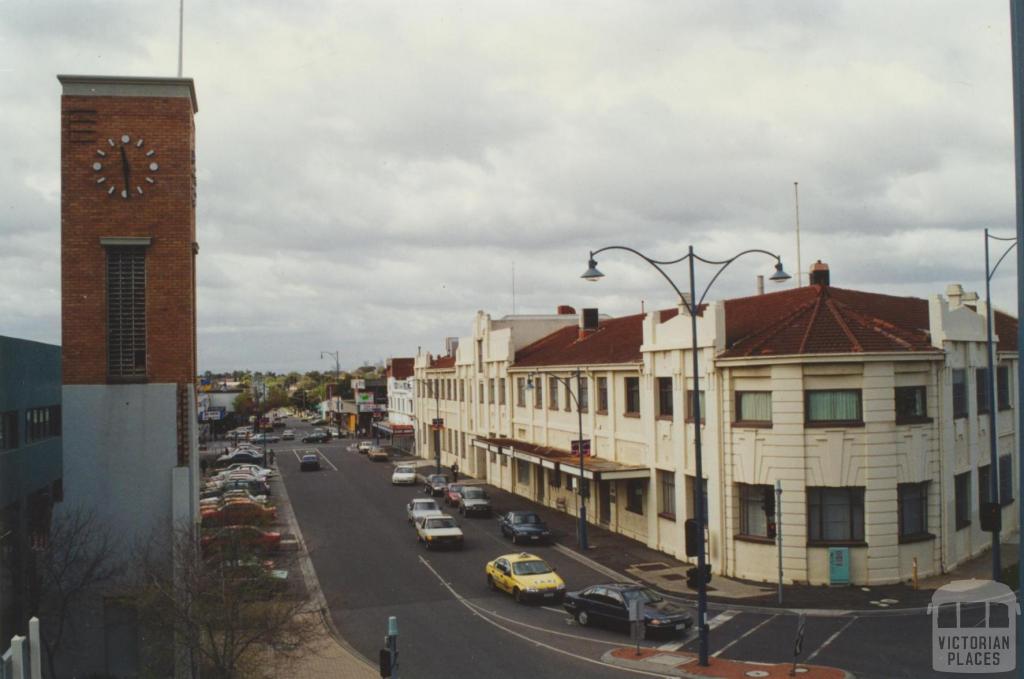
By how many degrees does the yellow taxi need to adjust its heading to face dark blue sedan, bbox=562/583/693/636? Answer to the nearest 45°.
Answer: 0° — it already faces it

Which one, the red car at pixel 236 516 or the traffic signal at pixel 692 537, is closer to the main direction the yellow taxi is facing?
the traffic signal

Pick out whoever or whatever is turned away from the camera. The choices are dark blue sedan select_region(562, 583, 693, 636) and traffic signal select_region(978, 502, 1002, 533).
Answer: the traffic signal

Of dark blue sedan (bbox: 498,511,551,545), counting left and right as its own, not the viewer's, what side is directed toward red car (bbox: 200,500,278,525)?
right

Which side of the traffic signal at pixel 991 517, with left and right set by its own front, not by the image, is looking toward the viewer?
back

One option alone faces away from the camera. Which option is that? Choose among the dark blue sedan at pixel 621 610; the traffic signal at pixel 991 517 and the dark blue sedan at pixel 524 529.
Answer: the traffic signal

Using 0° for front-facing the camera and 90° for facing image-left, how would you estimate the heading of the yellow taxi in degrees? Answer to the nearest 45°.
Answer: approximately 315°

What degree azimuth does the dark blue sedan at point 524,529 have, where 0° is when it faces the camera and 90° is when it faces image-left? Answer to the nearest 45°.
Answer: approximately 315°

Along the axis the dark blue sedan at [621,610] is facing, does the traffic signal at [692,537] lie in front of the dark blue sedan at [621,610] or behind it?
in front

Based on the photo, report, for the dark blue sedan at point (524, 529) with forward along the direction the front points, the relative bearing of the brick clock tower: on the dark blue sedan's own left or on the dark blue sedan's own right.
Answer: on the dark blue sedan's own right

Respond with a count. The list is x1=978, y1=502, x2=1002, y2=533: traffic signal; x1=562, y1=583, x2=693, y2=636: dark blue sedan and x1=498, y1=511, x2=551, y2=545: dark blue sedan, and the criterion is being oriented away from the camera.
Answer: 1

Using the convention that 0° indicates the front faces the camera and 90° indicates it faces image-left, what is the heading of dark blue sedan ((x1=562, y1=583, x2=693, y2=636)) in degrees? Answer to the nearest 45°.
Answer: approximately 315°
